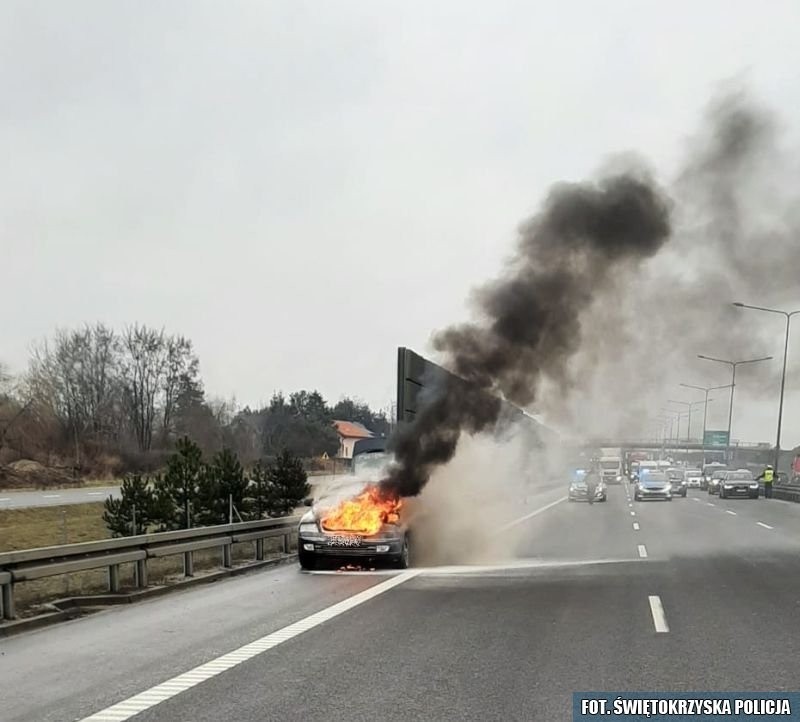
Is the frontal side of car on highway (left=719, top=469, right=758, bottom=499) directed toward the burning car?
yes

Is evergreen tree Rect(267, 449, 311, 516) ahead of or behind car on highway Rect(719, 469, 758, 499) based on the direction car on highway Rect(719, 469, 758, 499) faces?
ahead

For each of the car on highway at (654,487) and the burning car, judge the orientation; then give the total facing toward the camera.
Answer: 2

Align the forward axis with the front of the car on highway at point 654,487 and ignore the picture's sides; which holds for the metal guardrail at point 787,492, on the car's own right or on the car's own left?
on the car's own left
